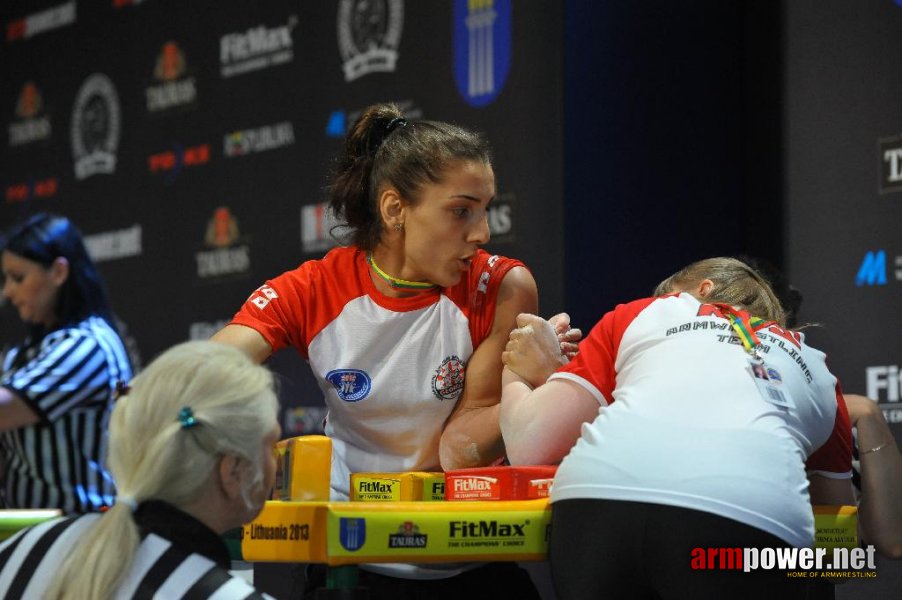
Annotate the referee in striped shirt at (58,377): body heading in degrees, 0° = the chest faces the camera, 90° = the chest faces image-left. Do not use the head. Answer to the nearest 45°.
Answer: approximately 90°

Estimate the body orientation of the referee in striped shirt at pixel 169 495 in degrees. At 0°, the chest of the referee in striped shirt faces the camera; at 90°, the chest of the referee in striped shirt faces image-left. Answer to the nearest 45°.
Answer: approximately 225°

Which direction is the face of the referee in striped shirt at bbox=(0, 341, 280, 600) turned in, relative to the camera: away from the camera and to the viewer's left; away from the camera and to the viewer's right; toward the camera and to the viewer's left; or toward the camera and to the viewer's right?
away from the camera and to the viewer's right

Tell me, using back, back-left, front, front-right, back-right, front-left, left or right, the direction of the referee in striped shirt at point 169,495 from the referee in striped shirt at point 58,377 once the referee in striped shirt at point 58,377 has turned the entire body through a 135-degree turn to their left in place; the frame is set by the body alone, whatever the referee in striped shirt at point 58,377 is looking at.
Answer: front-right
